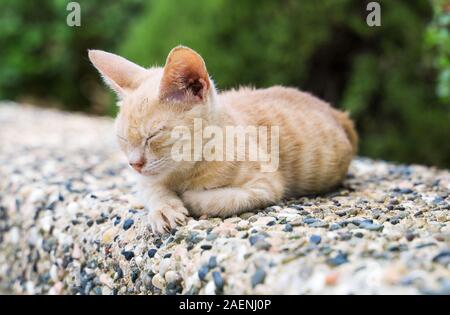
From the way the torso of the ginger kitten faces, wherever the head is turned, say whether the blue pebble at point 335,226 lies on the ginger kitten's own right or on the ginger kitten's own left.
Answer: on the ginger kitten's own left

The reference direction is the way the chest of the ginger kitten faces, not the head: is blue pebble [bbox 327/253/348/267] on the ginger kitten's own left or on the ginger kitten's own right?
on the ginger kitten's own left

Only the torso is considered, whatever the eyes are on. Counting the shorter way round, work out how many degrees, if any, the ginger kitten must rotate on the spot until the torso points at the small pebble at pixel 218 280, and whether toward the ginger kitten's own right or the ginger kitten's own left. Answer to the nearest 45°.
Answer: approximately 45° to the ginger kitten's own left

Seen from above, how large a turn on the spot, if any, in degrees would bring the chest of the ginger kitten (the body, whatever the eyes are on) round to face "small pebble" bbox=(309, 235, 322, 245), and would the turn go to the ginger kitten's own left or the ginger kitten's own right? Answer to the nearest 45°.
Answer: approximately 90° to the ginger kitten's own left

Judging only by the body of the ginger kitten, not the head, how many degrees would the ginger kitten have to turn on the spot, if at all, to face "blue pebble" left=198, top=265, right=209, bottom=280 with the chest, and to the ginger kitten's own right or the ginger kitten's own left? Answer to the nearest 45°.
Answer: approximately 45° to the ginger kitten's own left

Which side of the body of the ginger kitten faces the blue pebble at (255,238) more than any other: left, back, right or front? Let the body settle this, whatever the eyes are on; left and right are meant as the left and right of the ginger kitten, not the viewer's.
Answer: left

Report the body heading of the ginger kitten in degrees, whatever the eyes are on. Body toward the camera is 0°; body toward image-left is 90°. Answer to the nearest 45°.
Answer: approximately 45°

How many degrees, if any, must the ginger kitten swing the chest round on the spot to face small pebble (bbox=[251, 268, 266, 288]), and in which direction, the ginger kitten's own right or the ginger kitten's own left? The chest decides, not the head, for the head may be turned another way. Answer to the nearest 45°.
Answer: approximately 45° to the ginger kitten's own left
